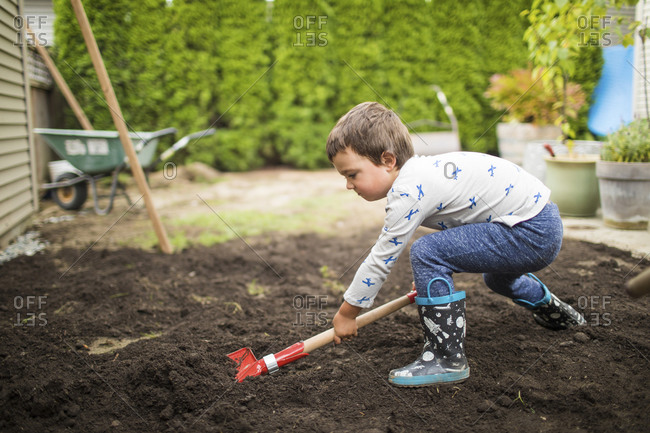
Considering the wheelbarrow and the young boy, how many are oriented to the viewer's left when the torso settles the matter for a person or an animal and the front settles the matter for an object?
2

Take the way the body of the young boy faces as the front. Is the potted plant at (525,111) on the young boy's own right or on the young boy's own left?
on the young boy's own right

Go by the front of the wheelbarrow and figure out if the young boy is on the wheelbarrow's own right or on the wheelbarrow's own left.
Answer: on the wheelbarrow's own left

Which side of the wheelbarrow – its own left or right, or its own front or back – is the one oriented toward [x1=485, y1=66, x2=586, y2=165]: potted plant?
back

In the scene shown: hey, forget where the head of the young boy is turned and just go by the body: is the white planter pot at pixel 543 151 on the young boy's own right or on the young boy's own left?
on the young boy's own right

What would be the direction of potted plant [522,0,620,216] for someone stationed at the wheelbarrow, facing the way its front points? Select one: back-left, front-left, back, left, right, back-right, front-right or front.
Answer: back-left

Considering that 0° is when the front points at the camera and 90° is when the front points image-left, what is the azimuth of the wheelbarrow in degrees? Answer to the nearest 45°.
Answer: approximately 90°

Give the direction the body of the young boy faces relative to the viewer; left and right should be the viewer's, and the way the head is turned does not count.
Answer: facing to the left of the viewer

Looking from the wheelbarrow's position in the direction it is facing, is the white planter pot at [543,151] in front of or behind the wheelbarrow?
behind

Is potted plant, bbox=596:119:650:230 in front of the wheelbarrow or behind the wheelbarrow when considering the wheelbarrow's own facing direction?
behind

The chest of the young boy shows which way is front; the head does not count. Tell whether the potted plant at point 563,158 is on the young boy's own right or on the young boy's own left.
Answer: on the young boy's own right

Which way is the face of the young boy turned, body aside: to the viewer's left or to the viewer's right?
to the viewer's left
